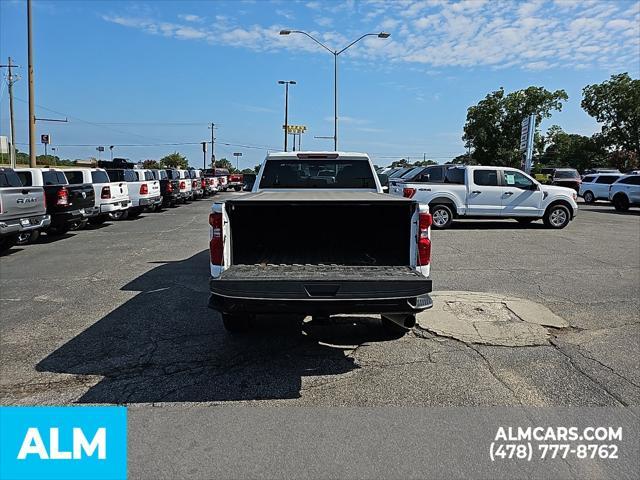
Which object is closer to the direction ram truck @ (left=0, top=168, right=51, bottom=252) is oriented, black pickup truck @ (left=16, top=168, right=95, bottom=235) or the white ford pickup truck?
the black pickup truck

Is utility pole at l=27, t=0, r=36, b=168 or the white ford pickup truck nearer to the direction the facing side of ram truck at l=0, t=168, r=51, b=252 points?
the utility pole

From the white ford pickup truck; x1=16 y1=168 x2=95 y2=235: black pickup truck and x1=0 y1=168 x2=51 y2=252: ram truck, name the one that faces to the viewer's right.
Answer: the white ford pickup truck

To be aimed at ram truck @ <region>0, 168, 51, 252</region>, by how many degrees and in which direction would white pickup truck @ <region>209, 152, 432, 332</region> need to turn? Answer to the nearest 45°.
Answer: approximately 45° to its left

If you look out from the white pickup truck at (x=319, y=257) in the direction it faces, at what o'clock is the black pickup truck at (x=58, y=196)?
The black pickup truck is roughly at 11 o'clock from the white pickup truck.

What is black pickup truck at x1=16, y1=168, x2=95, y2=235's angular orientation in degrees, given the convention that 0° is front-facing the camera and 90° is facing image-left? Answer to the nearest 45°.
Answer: approximately 135°

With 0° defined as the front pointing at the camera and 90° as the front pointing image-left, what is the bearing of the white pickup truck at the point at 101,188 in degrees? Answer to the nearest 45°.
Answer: approximately 135°

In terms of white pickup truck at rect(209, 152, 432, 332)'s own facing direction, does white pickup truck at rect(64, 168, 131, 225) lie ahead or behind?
ahead

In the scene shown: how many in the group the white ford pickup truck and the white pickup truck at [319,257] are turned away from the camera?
1

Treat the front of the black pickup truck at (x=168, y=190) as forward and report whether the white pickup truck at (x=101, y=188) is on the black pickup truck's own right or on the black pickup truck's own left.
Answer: on the black pickup truck's own left

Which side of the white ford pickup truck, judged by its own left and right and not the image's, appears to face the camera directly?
right

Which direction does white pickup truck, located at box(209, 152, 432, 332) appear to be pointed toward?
away from the camera

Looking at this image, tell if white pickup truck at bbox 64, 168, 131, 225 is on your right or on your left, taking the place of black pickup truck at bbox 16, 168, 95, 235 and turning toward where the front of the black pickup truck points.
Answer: on your right

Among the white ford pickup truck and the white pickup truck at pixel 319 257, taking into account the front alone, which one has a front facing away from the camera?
the white pickup truck

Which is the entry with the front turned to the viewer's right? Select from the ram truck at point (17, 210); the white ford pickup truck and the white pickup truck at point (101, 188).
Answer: the white ford pickup truck
